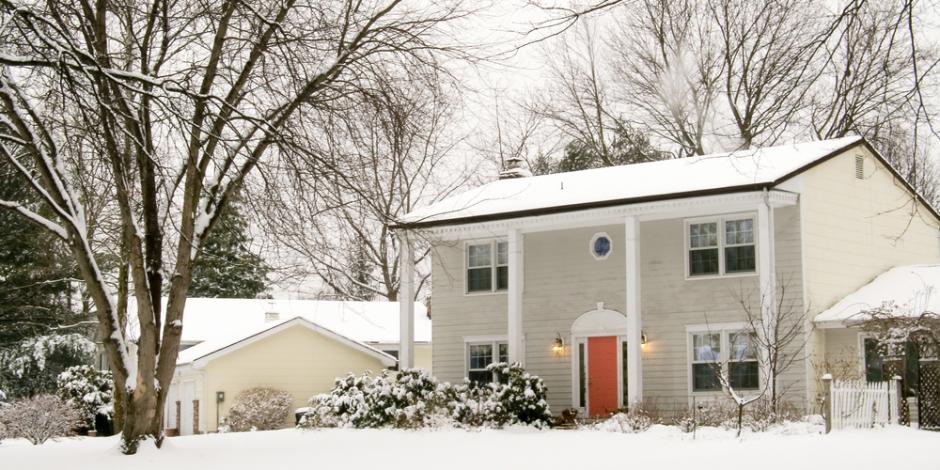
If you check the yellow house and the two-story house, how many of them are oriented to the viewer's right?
0

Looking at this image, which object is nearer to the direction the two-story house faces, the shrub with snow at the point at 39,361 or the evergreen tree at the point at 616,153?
the shrub with snow

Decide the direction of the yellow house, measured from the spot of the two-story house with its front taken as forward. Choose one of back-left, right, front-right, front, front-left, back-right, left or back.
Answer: right

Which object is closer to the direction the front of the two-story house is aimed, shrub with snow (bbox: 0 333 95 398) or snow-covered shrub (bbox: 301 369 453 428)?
the snow-covered shrub

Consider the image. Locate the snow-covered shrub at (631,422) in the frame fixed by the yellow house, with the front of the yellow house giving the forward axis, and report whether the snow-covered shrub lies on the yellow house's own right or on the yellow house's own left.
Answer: on the yellow house's own left

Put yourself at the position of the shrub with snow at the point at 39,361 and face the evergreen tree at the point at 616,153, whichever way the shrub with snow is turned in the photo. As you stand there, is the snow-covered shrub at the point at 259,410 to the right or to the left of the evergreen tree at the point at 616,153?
right

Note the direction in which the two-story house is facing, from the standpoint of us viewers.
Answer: facing the viewer and to the left of the viewer

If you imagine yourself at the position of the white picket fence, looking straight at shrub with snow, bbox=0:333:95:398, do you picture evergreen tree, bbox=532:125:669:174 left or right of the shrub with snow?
right

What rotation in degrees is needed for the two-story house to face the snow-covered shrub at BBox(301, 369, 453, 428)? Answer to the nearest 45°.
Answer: approximately 45° to its right

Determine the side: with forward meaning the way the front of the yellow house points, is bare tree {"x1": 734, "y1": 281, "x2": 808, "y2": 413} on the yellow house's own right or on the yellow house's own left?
on the yellow house's own left
